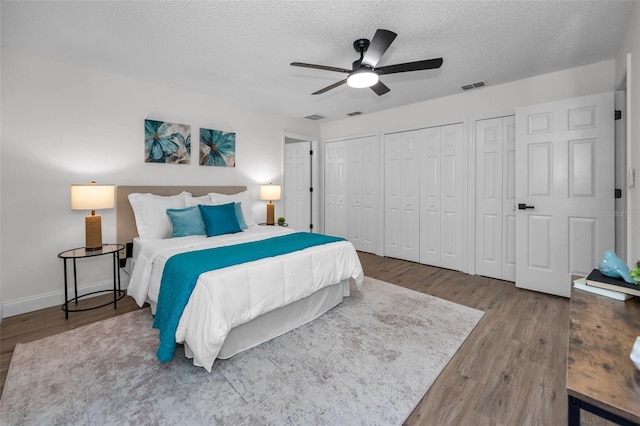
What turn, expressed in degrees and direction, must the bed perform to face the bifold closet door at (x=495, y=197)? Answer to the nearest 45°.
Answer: approximately 45° to its left

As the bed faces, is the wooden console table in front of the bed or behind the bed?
in front

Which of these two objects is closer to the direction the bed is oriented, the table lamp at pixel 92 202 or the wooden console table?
the wooden console table

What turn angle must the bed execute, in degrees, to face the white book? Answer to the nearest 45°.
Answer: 0° — it already faces it

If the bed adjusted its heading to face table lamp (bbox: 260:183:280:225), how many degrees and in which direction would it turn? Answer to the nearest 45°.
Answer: approximately 135° to its left

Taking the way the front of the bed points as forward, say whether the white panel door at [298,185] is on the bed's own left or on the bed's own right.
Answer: on the bed's own left

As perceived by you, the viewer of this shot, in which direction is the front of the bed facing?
facing the viewer and to the right of the viewer

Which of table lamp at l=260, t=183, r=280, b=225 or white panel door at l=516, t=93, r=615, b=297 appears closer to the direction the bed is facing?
the white panel door
